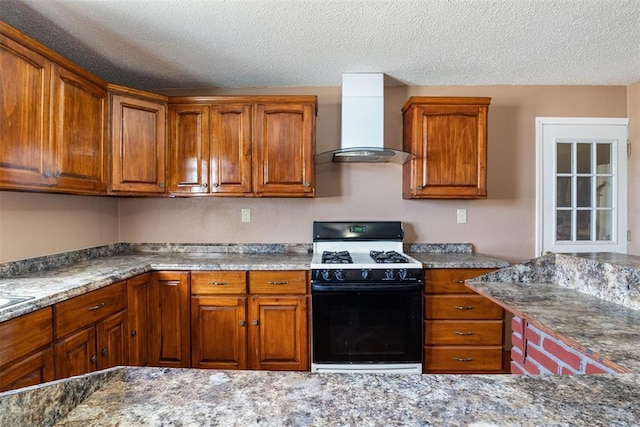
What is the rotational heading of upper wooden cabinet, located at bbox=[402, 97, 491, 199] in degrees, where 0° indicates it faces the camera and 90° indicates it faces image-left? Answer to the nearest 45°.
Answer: approximately 0°

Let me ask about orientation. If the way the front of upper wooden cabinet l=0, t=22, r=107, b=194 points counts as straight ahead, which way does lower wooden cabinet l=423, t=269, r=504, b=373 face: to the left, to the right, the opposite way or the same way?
to the right

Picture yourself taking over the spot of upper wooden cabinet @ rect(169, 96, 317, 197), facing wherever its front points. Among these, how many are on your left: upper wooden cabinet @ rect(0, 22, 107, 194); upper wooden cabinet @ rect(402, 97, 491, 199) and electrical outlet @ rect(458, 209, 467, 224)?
2

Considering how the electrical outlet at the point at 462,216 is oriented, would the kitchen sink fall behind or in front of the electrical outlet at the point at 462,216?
in front

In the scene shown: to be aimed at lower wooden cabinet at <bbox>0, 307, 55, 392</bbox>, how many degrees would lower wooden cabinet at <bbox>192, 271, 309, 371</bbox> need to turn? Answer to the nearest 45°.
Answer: approximately 45° to its right

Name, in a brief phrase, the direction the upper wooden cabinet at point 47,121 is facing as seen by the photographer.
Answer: facing the viewer and to the right of the viewer

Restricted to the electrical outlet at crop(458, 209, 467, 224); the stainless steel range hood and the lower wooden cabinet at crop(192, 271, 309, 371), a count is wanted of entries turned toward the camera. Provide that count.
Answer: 3

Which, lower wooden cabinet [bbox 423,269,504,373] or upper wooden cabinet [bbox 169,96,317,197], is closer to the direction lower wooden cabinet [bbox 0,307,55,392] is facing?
the lower wooden cabinet

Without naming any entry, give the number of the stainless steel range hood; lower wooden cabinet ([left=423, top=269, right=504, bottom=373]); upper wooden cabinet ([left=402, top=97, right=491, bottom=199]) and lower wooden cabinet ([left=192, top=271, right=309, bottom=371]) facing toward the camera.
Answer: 4

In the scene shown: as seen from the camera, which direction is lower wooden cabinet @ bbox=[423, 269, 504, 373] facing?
toward the camera

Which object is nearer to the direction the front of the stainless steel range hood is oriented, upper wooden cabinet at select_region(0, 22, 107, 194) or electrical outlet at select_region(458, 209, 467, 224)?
the upper wooden cabinet

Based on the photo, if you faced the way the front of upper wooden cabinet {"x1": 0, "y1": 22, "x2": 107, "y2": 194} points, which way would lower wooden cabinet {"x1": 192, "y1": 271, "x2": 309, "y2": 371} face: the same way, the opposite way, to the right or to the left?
to the right

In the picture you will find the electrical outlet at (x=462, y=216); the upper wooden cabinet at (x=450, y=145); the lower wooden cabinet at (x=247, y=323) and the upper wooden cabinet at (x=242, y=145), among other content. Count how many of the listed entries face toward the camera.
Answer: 4

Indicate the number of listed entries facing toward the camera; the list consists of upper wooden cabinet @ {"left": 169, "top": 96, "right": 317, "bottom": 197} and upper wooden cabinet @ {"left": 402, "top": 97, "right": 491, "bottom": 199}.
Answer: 2

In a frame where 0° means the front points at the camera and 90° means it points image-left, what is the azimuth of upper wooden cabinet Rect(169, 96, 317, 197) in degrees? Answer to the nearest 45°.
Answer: approximately 0°
